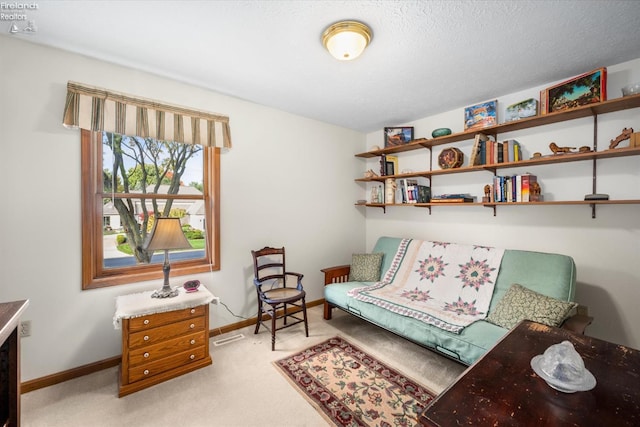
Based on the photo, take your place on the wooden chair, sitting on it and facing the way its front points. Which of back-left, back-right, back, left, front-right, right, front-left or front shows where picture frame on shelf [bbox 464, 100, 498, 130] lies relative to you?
front-left

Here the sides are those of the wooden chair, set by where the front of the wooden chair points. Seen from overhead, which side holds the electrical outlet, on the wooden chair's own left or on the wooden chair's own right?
on the wooden chair's own right

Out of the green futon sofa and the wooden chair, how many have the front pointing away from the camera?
0

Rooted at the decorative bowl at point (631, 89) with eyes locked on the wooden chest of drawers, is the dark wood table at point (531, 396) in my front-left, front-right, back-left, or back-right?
front-left

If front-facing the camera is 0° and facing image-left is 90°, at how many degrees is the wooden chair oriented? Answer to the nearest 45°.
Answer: approximately 315°

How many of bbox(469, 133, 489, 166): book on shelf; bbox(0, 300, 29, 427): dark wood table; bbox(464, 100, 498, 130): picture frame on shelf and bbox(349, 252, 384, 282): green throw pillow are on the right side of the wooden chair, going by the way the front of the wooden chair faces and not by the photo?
1

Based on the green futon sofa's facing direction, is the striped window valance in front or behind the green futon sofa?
in front

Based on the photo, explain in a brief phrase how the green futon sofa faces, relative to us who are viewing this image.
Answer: facing the viewer and to the left of the viewer

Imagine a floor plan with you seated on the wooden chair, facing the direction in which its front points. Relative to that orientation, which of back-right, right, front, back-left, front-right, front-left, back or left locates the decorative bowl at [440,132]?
front-left

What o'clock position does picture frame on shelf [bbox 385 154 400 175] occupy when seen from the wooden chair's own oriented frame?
The picture frame on shelf is roughly at 10 o'clock from the wooden chair.

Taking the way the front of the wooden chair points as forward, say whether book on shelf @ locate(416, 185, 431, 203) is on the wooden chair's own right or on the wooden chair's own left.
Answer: on the wooden chair's own left

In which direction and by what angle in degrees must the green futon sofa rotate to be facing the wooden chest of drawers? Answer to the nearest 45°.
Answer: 0° — it already faces it

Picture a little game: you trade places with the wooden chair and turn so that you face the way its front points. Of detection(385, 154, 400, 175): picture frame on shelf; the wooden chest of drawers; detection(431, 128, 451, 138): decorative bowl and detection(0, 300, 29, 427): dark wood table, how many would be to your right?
2
